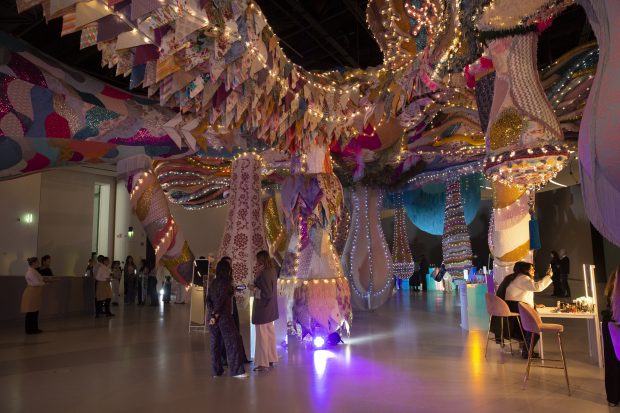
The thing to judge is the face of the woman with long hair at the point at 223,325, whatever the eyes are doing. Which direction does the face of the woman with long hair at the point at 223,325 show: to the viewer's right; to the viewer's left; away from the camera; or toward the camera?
away from the camera

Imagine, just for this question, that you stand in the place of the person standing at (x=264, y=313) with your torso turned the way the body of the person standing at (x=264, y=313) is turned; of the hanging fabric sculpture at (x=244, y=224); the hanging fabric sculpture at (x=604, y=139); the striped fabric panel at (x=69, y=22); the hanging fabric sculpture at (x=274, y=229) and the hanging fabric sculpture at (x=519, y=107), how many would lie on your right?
2

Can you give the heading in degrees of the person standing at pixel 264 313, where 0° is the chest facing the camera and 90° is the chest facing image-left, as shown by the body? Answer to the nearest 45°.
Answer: approximately 90°

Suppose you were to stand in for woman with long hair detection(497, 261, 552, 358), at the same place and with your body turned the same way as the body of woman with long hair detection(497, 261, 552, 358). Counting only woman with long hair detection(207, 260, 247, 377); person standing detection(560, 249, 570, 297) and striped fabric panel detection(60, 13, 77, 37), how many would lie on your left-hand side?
1

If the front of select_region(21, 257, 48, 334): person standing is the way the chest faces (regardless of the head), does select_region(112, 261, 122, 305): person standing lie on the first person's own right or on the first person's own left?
on the first person's own left

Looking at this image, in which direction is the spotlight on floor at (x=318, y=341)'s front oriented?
toward the camera

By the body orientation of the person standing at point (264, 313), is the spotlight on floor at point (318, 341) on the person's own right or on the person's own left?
on the person's own right

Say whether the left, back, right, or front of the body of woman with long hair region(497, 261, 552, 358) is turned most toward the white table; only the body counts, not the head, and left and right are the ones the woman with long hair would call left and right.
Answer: front

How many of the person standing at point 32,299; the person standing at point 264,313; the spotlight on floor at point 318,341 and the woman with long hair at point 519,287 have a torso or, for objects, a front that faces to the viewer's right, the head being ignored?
2

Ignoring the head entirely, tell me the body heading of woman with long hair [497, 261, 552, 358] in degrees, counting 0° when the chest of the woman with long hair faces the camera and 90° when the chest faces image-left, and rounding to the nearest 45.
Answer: approximately 270°

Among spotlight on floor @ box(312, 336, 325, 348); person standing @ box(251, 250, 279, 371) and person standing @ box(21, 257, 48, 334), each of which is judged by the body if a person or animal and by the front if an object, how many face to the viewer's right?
1

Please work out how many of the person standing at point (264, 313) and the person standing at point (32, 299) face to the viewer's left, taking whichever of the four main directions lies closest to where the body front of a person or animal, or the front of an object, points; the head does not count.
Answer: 1

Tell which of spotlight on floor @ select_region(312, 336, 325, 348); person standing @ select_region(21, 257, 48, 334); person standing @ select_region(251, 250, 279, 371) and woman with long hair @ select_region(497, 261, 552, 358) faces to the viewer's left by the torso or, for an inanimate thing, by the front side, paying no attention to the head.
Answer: person standing @ select_region(251, 250, 279, 371)
